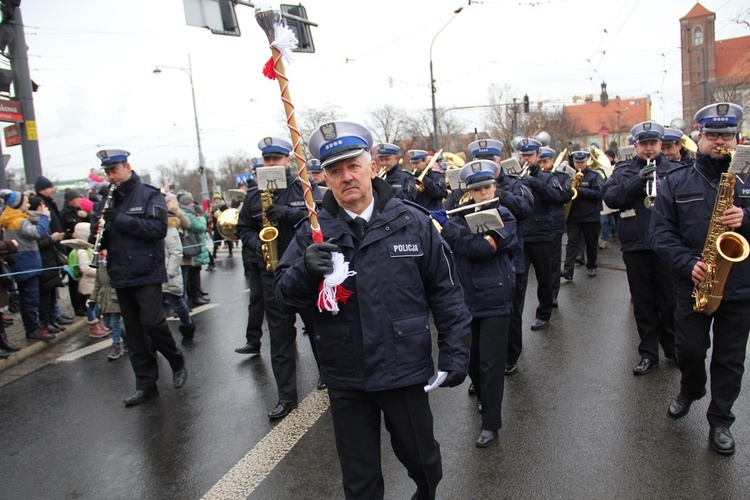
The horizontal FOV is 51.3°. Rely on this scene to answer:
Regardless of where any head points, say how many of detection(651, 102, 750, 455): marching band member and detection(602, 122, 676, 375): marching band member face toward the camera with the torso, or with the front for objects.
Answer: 2

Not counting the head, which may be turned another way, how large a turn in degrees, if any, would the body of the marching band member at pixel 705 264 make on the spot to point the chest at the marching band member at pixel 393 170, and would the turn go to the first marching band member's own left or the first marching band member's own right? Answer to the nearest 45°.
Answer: approximately 135° to the first marching band member's own right

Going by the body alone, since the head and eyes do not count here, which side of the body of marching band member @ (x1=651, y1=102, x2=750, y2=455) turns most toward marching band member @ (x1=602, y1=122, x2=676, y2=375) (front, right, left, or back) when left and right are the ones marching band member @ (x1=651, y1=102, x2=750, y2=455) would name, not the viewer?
back

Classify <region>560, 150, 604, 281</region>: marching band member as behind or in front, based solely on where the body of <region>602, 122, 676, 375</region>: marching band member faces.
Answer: behind

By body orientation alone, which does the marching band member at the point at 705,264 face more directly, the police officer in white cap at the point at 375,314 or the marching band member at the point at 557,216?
the police officer in white cap

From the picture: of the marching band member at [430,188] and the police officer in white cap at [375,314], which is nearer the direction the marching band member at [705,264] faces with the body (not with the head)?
the police officer in white cap

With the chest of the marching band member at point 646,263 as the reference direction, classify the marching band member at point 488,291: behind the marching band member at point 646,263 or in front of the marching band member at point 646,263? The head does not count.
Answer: in front

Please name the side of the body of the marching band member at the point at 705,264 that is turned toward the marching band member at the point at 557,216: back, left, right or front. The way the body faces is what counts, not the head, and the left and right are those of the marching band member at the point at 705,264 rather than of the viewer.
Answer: back

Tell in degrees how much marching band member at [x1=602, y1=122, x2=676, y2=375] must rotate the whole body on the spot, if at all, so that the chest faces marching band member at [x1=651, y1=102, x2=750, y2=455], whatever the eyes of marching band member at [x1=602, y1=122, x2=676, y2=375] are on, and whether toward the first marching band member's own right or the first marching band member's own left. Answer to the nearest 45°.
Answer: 0° — they already face them

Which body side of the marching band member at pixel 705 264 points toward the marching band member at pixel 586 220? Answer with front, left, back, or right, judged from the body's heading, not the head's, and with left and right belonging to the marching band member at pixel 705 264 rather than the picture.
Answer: back

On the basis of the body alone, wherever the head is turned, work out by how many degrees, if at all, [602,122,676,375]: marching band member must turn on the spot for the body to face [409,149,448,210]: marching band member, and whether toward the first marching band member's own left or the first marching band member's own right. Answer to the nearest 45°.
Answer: approximately 135° to the first marching band member's own right

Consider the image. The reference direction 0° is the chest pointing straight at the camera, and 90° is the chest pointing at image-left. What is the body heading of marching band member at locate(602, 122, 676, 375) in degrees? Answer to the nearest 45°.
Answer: approximately 0°
